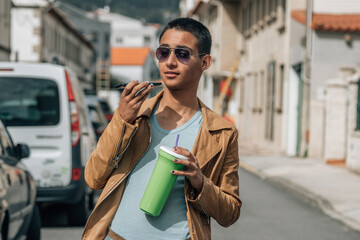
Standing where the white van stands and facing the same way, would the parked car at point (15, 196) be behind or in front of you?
behind

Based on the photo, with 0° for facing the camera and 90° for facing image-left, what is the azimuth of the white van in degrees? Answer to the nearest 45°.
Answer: approximately 180°

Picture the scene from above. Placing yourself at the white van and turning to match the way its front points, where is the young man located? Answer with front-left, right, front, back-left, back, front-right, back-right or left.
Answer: back
